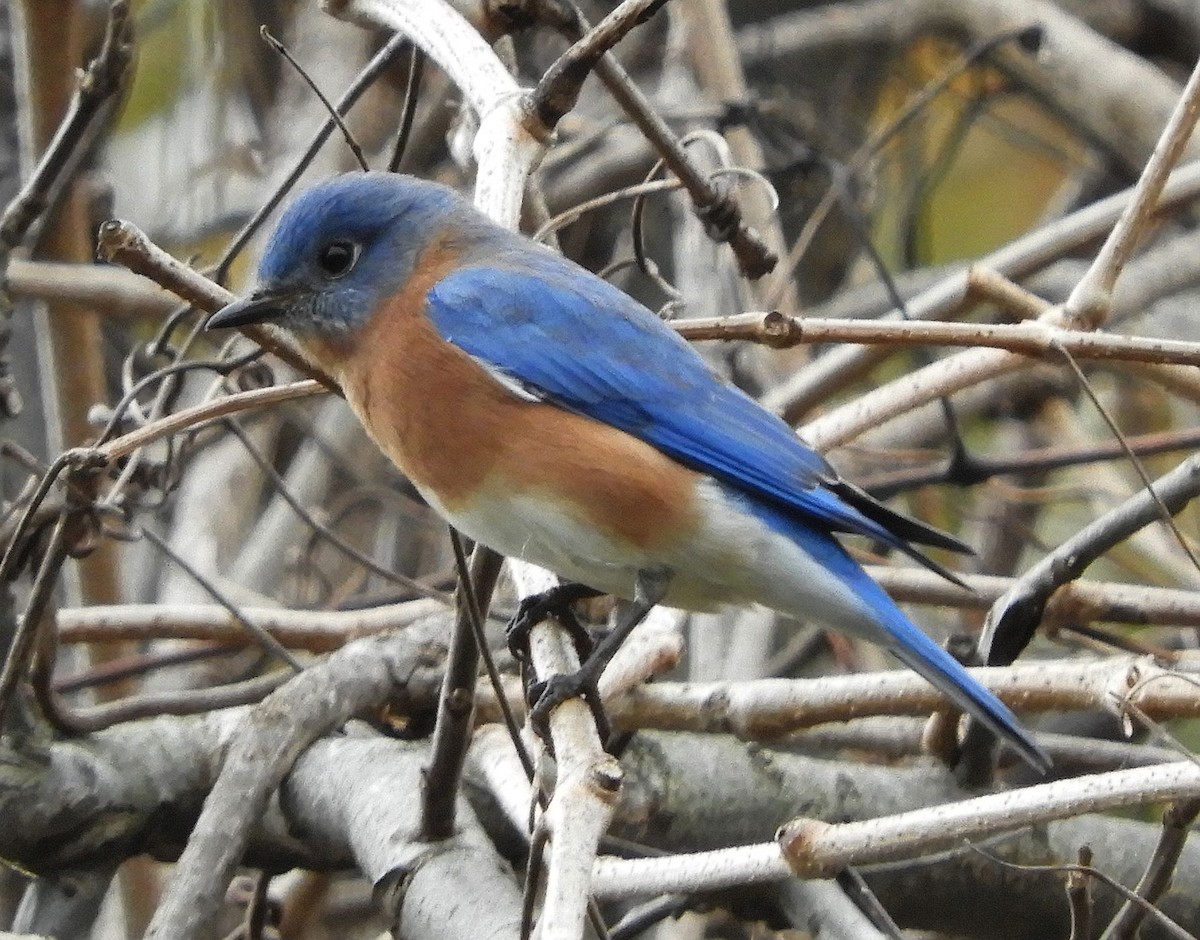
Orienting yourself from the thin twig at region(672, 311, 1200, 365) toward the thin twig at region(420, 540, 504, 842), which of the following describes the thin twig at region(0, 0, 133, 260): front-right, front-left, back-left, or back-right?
front-right

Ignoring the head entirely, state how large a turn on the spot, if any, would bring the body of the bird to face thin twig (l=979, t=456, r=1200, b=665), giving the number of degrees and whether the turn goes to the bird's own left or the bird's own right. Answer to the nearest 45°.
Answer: approximately 180°

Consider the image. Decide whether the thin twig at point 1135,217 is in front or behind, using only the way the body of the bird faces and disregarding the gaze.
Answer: behind

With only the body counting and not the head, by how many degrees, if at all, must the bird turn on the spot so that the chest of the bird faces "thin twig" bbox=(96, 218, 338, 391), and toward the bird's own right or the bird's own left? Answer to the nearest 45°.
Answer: approximately 45° to the bird's own left

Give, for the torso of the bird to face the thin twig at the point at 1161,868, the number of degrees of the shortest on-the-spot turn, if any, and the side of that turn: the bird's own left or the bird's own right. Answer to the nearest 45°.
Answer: approximately 135° to the bird's own left

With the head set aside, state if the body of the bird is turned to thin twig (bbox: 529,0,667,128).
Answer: no

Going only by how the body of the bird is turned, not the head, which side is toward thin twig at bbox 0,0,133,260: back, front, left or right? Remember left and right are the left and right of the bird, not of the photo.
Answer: front

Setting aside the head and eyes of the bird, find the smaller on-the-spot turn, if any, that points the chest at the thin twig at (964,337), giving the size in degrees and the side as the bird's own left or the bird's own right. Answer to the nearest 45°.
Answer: approximately 135° to the bird's own left

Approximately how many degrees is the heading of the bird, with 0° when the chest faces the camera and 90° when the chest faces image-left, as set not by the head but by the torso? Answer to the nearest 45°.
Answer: approximately 90°
